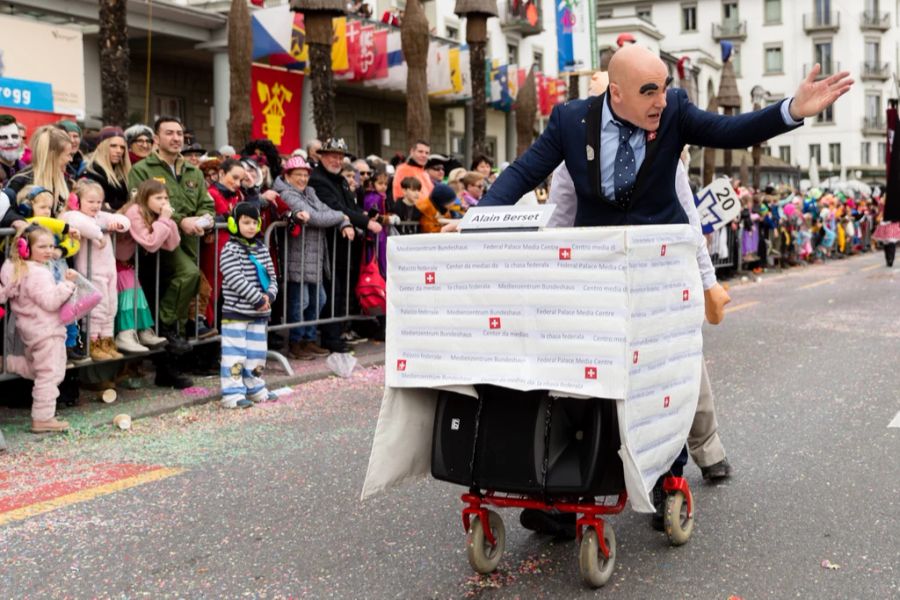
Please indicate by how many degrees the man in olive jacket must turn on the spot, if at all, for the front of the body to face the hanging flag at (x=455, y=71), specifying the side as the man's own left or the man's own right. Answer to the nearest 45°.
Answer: approximately 135° to the man's own left

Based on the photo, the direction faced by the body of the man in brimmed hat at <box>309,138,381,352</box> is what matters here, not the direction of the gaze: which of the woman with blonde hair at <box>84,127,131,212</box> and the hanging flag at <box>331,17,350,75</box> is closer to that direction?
the woman with blonde hair

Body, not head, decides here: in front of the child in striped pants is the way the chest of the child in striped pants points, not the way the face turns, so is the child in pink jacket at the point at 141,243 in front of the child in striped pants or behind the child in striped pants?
behind

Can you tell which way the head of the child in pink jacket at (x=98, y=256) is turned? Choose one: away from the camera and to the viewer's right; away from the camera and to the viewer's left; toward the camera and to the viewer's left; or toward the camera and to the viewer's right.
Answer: toward the camera and to the viewer's right

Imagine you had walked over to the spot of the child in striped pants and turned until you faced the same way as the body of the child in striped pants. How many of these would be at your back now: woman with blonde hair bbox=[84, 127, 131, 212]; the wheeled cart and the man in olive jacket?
2

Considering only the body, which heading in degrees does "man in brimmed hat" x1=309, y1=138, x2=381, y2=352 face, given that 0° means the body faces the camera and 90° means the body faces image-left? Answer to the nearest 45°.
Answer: approximately 315°

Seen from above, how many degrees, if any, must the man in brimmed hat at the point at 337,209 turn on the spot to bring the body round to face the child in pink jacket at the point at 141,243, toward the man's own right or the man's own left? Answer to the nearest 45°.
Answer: approximately 90° to the man's own right

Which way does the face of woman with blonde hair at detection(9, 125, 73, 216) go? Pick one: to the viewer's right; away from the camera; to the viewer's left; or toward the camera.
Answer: to the viewer's right

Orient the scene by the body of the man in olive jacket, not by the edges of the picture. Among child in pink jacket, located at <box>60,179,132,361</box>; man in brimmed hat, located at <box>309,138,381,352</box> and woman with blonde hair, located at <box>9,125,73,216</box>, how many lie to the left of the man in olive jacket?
1

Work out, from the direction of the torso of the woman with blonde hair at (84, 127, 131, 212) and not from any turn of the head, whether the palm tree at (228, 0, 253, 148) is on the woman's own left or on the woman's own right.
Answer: on the woman's own left
